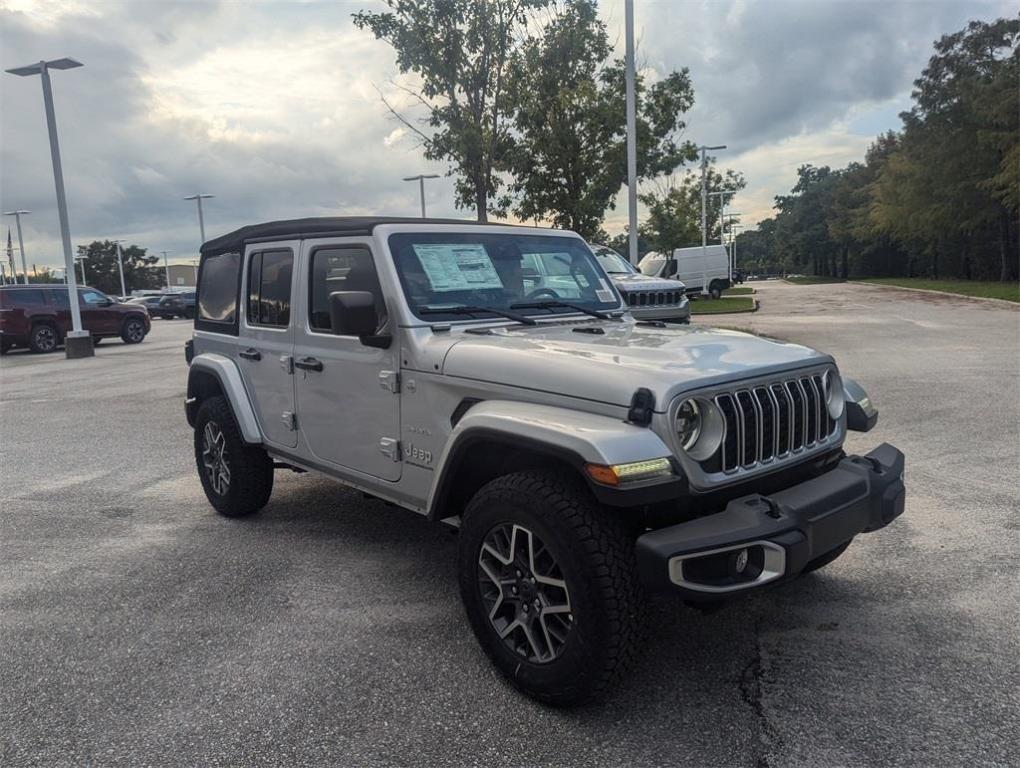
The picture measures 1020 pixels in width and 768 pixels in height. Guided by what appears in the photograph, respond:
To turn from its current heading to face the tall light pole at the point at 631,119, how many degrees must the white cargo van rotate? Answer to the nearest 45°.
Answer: approximately 45° to its left

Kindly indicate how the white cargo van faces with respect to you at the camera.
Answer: facing the viewer and to the left of the viewer

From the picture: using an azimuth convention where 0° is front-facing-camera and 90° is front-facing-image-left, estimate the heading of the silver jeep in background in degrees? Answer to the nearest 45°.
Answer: approximately 315°

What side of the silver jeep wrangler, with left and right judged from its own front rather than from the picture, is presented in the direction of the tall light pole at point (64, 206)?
back

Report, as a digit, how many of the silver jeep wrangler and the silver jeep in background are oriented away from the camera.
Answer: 0

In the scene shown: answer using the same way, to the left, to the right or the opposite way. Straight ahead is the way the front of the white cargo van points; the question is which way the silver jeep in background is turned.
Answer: to the left

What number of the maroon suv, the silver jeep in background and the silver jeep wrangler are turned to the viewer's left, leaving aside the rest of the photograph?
0

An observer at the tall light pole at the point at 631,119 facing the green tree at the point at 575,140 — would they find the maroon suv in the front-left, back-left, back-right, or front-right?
front-left

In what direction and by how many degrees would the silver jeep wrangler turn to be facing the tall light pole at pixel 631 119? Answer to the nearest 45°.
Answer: approximately 135° to its left

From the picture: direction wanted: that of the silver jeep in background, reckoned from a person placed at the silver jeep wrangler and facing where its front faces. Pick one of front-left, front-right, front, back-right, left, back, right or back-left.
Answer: back-left

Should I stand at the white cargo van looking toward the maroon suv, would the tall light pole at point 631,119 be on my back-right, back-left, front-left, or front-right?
front-left

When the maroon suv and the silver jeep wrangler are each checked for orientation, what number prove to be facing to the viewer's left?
0

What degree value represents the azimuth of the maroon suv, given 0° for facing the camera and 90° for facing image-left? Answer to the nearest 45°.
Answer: approximately 225°

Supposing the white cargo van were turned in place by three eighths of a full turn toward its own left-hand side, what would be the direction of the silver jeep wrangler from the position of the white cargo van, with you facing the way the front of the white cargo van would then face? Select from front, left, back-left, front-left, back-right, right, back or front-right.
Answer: right

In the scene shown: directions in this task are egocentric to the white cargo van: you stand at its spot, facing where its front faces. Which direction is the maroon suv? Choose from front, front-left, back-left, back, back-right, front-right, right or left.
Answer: front

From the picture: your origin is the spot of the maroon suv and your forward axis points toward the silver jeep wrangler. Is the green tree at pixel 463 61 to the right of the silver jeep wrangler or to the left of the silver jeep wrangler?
left

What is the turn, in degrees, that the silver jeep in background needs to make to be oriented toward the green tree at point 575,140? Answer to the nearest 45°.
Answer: approximately 135° to its left
